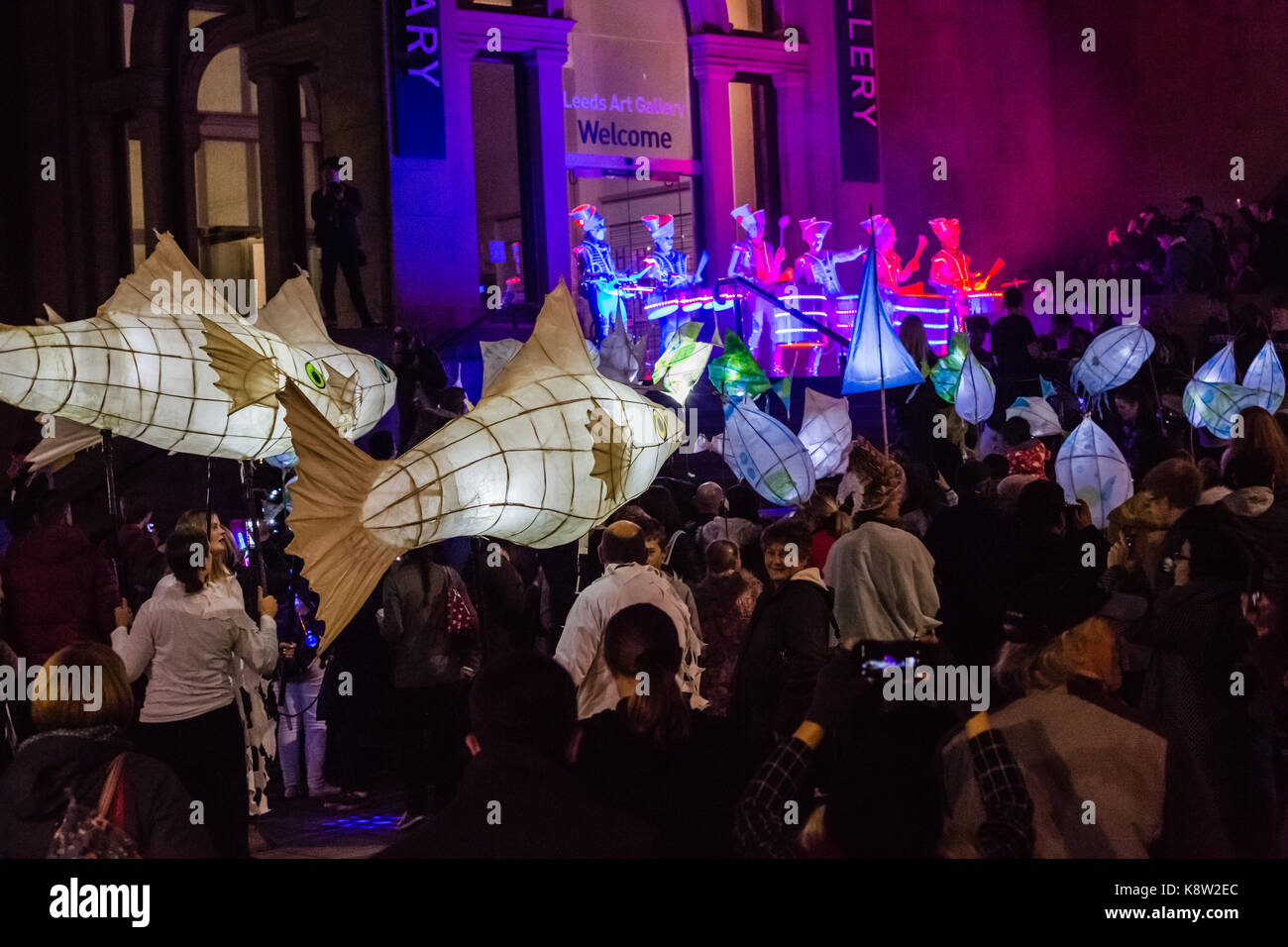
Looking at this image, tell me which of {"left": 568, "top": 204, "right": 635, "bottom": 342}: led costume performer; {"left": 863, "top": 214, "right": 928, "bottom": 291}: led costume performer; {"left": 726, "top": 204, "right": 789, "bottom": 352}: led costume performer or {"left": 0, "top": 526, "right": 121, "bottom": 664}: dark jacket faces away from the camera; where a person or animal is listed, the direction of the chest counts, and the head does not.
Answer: the dark jacket

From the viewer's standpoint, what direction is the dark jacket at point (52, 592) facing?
away from the camera

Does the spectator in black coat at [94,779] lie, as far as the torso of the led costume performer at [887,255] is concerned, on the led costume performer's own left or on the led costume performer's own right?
on the led costume performer's own right

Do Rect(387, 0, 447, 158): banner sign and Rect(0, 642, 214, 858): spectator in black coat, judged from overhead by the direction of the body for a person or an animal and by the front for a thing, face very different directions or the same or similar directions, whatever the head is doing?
very different directions

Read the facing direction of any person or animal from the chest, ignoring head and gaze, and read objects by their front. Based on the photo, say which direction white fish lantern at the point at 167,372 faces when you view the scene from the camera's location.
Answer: facing to the right of the viewer

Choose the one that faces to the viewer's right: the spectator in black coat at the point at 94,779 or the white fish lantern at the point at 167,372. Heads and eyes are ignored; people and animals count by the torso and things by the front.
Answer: the white fish lantern

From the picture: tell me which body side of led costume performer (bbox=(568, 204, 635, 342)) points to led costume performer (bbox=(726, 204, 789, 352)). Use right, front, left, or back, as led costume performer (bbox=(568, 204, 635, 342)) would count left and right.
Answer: front

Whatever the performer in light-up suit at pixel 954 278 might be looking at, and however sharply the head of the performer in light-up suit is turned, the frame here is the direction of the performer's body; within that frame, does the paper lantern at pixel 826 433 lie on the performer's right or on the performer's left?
on the performer's right

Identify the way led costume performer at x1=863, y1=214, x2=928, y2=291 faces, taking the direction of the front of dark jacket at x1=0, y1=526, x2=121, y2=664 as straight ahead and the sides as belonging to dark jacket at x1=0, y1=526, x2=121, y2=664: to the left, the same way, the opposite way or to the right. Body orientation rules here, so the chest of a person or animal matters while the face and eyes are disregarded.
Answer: the opposite way

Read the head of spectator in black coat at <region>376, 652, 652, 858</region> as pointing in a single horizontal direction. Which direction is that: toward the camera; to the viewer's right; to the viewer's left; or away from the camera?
away from the camera

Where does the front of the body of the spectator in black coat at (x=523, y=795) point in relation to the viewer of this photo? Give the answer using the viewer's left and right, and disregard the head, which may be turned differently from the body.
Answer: facing away from the viewer

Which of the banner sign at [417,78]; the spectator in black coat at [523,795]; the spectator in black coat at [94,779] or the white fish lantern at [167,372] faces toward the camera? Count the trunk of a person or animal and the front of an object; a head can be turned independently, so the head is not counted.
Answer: the banner sign

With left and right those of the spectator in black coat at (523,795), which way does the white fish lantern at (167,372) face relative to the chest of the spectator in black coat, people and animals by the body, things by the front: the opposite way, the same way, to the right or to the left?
to the right

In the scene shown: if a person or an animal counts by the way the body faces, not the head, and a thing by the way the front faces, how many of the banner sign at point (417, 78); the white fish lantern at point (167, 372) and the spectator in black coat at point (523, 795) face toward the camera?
1

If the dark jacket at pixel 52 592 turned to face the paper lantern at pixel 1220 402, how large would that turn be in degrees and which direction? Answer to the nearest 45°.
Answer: approximately 90° to its right

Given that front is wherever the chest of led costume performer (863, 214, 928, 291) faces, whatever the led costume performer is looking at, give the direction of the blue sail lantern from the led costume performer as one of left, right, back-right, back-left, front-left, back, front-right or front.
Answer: front-right

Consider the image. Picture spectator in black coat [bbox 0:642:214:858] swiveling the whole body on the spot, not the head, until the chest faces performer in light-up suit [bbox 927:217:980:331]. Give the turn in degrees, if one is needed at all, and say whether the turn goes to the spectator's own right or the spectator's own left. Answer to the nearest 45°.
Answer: approximately 45° to the spectator's own right
